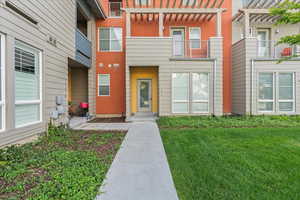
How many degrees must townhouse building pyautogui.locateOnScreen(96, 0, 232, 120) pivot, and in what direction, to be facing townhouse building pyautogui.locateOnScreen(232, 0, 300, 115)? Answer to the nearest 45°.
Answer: approximately 90° to its left

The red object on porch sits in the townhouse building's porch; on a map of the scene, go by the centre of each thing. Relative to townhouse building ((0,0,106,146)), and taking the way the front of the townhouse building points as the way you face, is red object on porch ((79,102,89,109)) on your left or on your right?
on your left

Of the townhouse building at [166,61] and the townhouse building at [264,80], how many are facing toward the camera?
2

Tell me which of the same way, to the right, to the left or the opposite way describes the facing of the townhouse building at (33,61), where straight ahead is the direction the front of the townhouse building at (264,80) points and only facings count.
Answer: to the left

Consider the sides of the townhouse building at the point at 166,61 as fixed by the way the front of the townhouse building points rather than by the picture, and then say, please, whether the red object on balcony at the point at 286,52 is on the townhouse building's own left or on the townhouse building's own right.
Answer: on the townhouse building's own left

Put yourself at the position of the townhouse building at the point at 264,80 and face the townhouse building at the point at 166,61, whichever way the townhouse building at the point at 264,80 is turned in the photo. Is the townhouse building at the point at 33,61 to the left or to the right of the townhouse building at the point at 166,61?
left

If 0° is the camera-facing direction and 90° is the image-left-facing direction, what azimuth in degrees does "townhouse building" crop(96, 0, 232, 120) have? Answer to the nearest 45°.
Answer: approximately 0°

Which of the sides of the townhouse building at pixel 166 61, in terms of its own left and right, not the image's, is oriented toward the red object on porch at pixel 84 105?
right
